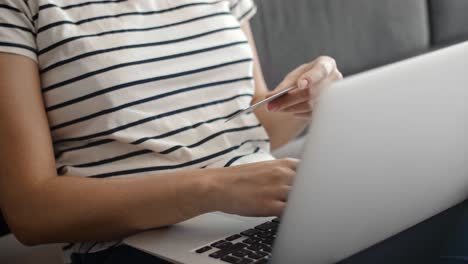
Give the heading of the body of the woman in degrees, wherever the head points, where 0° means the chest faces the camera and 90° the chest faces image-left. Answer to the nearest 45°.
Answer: approximately 315°

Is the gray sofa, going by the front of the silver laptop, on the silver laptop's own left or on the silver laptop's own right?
on the silver laptop's own right

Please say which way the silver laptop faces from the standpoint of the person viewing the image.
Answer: facing away from the viewer and to the left of the viewer
